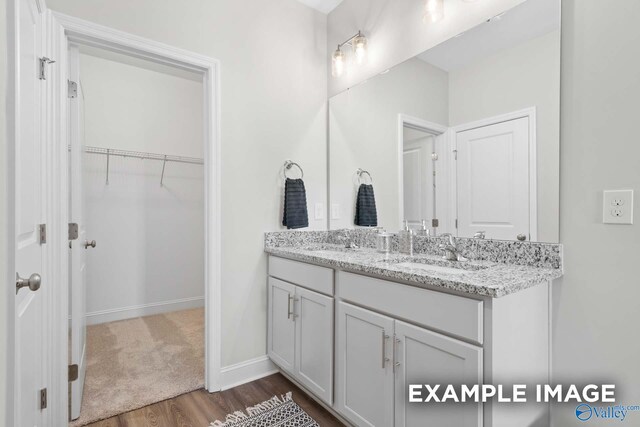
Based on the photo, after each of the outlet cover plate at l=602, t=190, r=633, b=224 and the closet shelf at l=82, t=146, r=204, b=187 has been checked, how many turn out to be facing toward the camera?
2

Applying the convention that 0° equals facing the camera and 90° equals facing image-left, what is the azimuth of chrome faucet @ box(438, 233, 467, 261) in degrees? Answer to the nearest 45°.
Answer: approximately 45°

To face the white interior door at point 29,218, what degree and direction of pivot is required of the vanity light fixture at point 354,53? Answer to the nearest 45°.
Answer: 0° — it already faces it

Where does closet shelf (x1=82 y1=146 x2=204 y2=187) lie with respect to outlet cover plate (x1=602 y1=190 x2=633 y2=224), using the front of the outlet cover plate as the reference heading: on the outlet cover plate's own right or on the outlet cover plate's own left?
on the outlet cover plate's own right

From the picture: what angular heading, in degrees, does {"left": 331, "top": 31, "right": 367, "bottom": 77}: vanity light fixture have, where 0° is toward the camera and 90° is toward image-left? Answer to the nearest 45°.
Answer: approximately 45°

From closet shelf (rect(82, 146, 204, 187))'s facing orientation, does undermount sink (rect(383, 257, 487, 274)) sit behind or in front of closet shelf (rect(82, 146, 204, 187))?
in front

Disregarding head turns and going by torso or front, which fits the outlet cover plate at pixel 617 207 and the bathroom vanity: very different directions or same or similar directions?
same or similar directions

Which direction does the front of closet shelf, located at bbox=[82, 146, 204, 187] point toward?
toward the camera

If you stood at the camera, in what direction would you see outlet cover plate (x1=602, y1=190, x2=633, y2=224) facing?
facing the viewer

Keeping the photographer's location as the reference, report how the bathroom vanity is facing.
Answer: facing the viewer and to the left of the viewer

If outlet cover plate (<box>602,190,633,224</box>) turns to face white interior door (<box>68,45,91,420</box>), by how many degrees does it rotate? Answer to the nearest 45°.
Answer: approximately 45° to its right

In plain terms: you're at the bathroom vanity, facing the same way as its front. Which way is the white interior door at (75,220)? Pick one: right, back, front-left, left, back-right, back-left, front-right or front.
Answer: front-right
